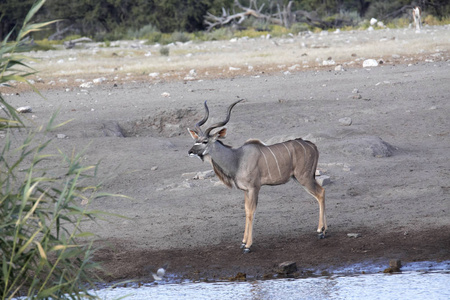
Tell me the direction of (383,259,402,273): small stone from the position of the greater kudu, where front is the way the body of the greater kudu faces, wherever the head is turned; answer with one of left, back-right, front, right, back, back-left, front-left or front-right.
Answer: left

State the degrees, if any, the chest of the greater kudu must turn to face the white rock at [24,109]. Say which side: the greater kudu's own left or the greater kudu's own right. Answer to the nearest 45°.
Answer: approximately 90° to the greater kudu's own right

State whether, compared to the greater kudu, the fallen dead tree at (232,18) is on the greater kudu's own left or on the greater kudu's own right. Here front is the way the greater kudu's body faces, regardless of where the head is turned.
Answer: on the greater kudu's own right

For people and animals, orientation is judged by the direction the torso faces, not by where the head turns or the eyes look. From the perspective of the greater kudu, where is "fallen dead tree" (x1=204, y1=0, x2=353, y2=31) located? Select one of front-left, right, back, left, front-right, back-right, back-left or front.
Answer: back-right

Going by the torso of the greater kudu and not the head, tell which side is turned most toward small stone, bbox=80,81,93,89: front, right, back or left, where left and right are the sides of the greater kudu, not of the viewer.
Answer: right

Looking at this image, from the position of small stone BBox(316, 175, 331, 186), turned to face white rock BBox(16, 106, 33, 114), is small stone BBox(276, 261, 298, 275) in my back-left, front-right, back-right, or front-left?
back-left

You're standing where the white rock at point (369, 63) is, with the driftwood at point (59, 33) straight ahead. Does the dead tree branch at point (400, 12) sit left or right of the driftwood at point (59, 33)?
right

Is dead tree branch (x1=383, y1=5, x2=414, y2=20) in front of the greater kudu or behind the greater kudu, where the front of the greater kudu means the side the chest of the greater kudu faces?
behind

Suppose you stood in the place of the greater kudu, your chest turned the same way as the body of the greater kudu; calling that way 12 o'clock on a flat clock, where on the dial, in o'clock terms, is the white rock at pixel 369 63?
The white rock is roughly at 5 o'clock from the greater kudu.

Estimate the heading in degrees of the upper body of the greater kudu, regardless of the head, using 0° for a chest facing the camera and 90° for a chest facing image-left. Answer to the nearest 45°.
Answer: approximately 45°

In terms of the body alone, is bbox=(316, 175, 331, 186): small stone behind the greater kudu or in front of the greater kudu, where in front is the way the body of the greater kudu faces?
behind

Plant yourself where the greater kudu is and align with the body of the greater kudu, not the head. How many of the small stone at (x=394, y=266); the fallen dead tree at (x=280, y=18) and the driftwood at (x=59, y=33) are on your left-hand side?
1
